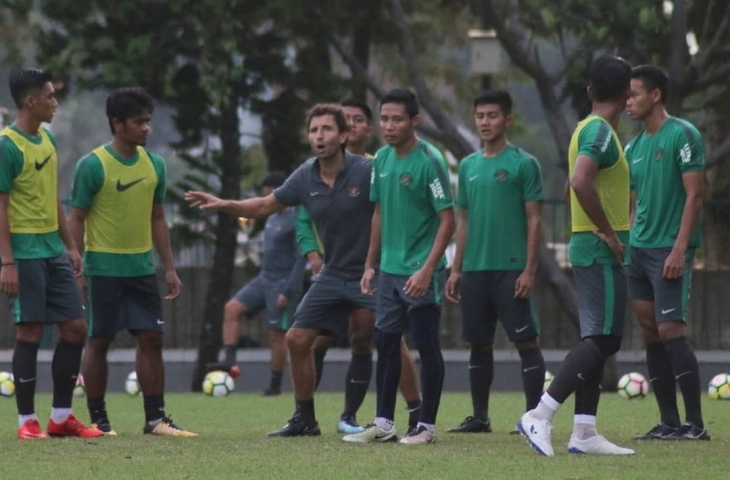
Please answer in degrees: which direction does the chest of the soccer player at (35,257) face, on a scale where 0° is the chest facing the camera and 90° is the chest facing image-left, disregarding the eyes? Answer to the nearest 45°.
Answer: approximately 315°

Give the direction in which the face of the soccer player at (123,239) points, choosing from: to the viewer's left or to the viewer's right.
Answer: to the viewer's right

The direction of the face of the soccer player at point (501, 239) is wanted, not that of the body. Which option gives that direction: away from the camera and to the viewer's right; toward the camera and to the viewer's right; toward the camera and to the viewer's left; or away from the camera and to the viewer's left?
toward the camera and to the viewer's left

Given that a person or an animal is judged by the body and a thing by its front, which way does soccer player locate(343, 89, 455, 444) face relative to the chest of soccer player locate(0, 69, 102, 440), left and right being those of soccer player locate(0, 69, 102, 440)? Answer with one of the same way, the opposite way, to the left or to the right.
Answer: to the right

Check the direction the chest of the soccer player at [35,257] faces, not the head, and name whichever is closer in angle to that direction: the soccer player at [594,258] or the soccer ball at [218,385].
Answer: the soccer player

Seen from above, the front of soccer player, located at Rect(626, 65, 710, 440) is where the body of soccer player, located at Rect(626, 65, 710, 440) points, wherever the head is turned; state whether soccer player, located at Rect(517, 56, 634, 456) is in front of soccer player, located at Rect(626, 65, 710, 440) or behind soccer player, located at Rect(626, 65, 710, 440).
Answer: in front

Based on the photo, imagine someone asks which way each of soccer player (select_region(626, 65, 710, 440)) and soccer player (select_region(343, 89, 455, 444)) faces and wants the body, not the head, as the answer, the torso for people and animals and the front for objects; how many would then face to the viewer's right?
0

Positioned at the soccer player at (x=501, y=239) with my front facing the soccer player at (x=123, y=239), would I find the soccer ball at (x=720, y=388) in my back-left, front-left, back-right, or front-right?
back-right

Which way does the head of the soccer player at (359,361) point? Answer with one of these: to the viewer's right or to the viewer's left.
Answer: to the viewer's left

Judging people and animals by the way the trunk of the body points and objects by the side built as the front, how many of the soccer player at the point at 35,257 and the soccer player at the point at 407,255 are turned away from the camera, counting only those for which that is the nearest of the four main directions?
0

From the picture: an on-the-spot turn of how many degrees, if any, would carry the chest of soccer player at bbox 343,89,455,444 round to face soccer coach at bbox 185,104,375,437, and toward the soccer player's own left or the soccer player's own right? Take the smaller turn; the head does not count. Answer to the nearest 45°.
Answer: approximately 90° to the soccer player's own right

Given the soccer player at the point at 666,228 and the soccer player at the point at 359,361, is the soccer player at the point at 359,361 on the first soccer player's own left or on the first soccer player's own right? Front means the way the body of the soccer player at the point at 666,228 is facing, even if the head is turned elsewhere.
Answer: on the first soccer player's own right

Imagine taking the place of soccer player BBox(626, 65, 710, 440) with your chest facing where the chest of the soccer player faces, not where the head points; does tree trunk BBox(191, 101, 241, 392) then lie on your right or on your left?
on your right
